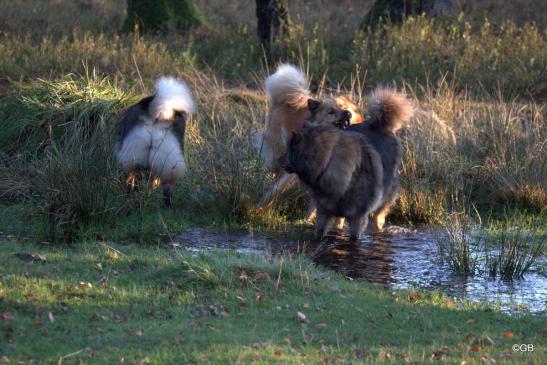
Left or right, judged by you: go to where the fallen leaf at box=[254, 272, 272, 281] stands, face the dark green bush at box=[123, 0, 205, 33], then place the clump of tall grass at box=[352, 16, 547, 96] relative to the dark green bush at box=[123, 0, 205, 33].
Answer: right

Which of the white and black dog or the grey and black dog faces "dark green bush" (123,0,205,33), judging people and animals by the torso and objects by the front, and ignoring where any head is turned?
the white and black dog

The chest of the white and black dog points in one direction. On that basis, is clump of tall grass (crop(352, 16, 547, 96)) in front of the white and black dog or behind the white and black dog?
in front

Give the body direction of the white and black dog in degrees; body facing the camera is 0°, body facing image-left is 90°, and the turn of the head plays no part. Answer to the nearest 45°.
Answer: approximately 180°

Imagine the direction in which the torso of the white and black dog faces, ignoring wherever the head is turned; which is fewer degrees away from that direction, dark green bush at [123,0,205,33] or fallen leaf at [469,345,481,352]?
the dark green bush

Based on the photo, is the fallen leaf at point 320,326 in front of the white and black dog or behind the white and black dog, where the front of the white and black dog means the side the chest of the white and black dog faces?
behind

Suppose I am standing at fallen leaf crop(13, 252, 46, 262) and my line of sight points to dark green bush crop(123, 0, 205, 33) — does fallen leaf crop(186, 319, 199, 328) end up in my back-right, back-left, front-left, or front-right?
back-right

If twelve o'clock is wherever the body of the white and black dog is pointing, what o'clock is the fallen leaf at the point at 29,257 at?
The fallen leaf is roughly at 7 o'clock from the white and black dog.

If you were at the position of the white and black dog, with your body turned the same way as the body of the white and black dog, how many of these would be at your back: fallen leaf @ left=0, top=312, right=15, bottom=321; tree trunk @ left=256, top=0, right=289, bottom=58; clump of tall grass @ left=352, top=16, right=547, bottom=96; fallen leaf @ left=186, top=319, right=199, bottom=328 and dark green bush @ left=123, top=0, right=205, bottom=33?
2
